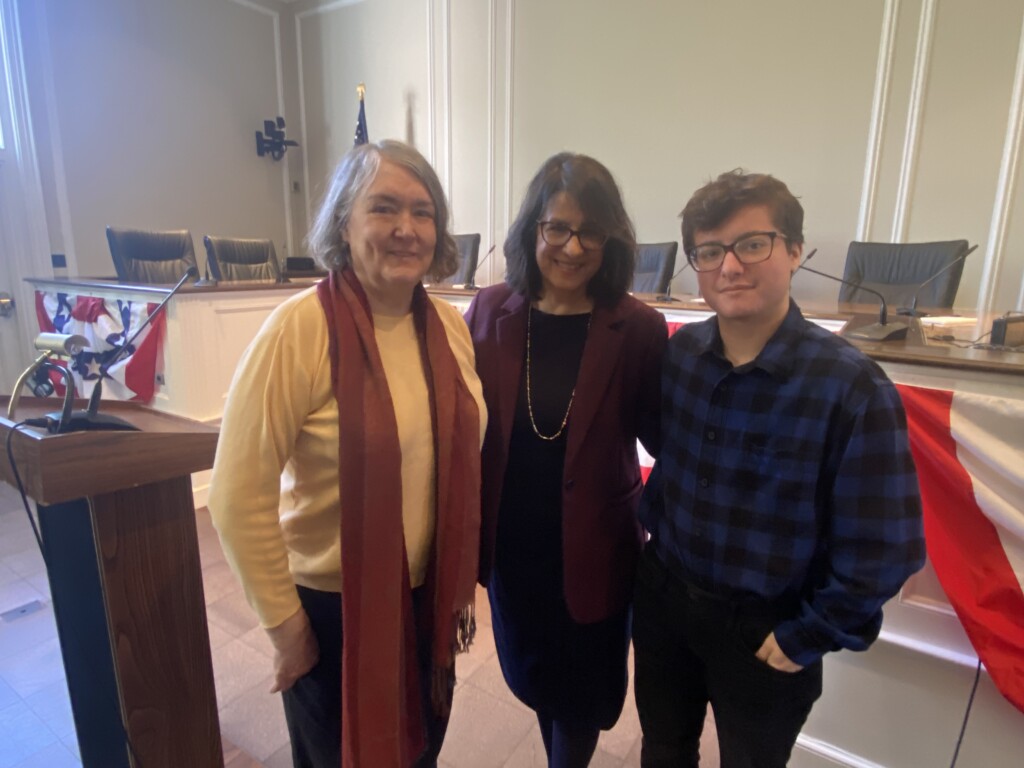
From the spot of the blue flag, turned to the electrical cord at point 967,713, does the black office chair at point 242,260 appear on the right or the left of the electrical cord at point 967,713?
right

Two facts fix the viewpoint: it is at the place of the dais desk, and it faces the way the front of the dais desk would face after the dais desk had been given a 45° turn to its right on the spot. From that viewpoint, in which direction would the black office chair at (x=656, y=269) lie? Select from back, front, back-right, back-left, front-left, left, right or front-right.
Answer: back-right

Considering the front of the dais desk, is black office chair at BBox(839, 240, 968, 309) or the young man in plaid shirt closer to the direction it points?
the young man in plaid shirt

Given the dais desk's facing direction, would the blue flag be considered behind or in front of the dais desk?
behind

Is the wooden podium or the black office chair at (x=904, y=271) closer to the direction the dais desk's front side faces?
the wooden podium

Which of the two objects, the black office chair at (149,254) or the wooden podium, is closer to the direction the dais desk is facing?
the wooden podium

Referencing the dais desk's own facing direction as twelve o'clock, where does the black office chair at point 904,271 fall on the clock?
The black office chair is roughly at 7 o'clock from the dais desk.

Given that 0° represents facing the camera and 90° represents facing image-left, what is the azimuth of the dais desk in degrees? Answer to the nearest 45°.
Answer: approximately 0°
